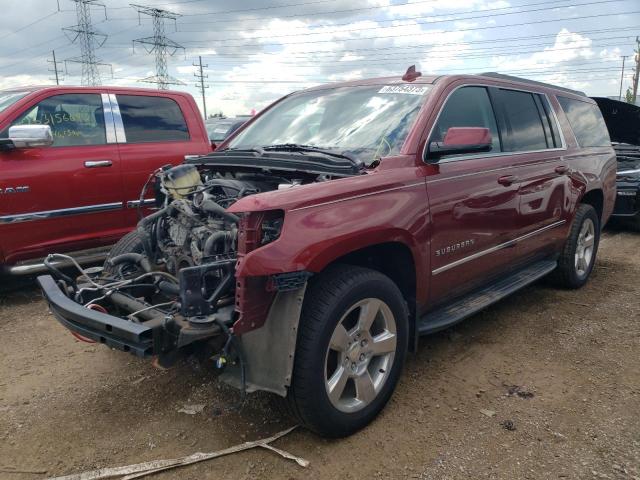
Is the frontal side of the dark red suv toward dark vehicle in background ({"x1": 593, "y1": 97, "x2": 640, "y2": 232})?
no

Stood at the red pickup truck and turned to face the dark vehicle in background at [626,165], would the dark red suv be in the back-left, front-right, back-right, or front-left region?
front-right

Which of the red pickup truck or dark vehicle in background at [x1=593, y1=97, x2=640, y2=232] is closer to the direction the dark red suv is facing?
the red pickup truck

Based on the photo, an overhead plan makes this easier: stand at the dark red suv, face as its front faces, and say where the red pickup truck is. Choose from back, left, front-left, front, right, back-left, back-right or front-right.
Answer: right

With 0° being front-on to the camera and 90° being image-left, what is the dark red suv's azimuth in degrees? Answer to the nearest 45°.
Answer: approximately 45°

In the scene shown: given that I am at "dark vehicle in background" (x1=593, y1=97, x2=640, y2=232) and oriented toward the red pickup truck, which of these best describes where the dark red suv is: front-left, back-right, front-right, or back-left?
front-left
